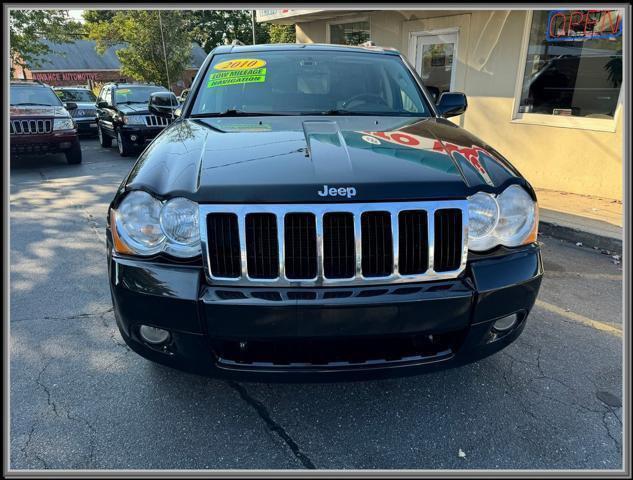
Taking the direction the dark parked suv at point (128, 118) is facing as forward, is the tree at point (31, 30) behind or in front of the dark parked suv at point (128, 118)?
behind

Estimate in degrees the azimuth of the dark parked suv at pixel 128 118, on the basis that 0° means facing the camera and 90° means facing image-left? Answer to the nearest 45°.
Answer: approximately 315°

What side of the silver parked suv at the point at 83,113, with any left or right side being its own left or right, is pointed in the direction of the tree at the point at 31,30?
back

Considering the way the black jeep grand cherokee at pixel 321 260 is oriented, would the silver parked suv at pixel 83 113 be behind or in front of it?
behind

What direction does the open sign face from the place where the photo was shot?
facing the viewer

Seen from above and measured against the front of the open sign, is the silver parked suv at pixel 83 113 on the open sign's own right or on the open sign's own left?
on the open sign's own right

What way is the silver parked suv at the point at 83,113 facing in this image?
toward the camera

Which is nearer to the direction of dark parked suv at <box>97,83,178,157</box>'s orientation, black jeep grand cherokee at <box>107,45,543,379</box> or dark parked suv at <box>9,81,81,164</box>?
the black jeep grand cherokee

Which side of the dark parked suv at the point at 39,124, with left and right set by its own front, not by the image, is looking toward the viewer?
front
